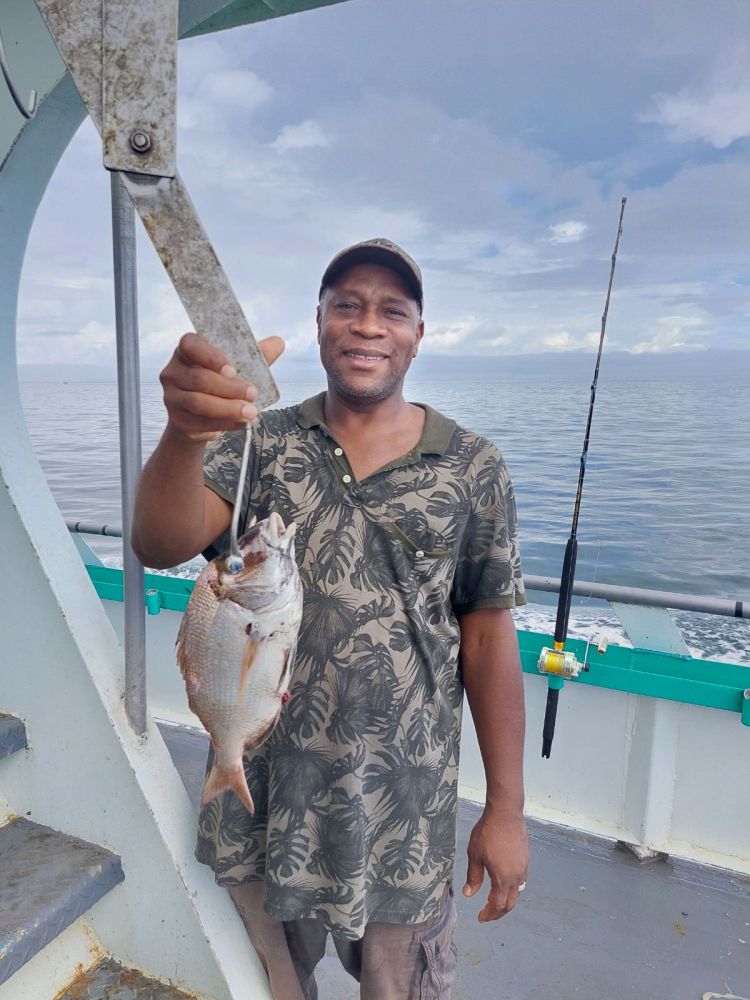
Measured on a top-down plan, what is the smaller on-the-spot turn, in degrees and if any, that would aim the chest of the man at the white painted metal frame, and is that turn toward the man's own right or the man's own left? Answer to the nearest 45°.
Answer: approximately 90° to the man's own right

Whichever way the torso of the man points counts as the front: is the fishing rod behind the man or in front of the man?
behind

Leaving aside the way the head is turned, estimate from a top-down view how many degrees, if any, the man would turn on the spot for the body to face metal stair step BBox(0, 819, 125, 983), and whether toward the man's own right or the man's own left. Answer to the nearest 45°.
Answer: approximately 90° to the man's own right
